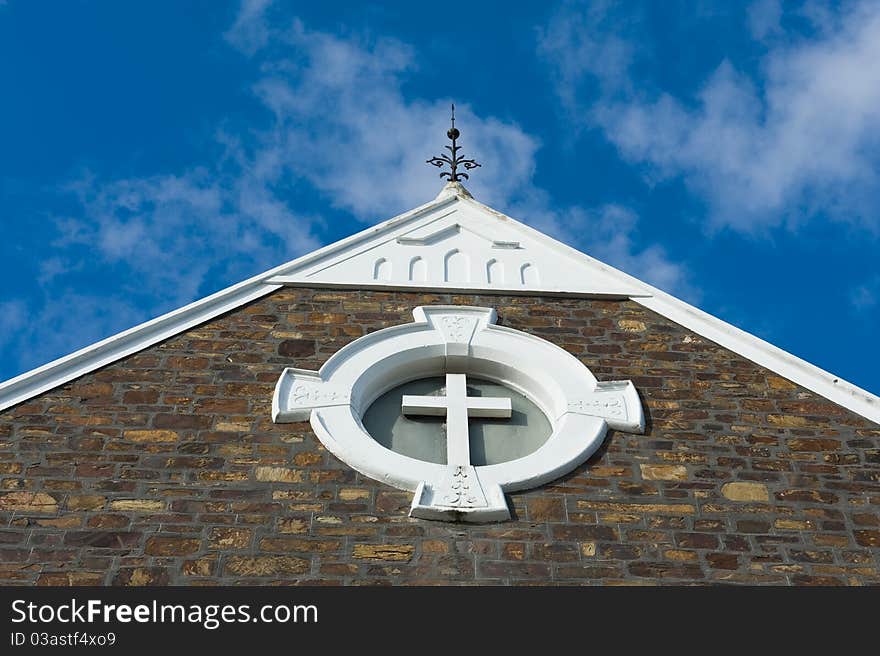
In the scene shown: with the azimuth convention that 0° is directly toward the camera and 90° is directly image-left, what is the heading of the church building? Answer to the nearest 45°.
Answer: approximately 0°
